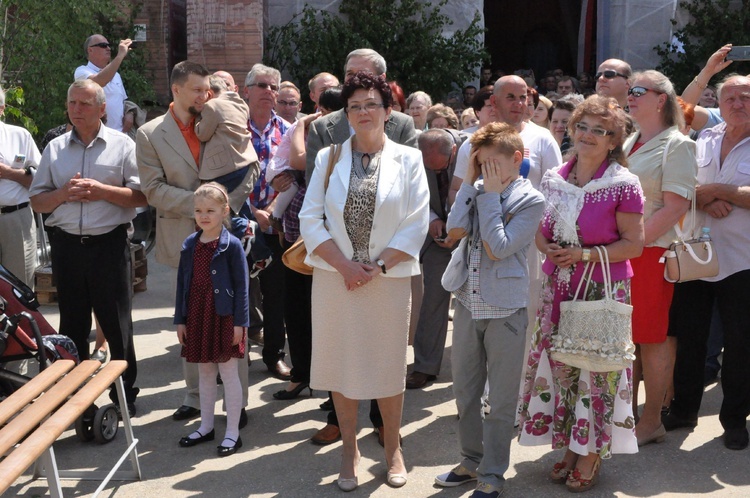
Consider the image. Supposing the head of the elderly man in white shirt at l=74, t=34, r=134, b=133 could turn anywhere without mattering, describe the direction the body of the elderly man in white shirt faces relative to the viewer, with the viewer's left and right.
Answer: facing the viewer and to the right of the viewer

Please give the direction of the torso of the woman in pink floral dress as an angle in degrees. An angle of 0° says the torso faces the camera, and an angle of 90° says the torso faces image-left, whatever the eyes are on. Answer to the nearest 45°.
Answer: approximately 45°

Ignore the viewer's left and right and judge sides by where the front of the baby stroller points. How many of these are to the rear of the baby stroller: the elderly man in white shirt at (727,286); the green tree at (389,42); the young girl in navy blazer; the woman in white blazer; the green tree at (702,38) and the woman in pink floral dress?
0

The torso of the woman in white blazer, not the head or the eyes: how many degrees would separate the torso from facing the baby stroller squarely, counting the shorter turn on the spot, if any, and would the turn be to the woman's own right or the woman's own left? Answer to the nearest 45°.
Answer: approximately 90° to the woman's own right

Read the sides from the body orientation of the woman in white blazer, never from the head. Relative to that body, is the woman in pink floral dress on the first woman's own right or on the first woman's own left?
on the first woman's own left

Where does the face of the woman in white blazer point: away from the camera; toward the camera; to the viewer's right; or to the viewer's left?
toward the camera

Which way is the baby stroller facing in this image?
to the viewer's right

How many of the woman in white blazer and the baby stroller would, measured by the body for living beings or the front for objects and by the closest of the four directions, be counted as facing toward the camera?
1

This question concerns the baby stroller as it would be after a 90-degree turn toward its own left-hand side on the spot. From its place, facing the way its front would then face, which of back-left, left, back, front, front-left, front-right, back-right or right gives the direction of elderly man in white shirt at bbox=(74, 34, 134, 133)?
front

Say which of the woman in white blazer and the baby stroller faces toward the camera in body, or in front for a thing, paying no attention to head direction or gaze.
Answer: the woman in white blazer

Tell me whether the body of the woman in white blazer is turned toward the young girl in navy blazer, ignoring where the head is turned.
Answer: no

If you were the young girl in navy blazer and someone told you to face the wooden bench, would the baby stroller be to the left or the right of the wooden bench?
right

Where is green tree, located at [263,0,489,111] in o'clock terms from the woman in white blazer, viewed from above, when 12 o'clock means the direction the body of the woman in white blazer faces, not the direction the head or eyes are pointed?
The green tree is roughly at 6 o'clock from the woman in white blazer.

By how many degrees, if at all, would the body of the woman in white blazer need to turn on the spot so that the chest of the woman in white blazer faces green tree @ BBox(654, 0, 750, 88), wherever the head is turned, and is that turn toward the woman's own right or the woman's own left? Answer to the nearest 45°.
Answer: approximately 135° to the woman's own left

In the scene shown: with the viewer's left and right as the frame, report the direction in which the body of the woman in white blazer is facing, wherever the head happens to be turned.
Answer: facing the viewer

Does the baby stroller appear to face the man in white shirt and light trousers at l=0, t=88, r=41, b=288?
no

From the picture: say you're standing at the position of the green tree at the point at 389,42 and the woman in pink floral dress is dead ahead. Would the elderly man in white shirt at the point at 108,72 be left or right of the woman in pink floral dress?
right
